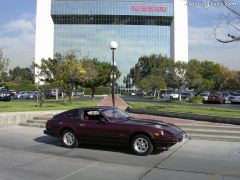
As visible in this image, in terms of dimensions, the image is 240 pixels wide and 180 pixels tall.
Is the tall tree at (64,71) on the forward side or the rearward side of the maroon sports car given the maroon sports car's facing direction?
on the rearward side

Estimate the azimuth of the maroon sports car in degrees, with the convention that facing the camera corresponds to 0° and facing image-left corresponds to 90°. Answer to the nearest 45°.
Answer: approximately 315°

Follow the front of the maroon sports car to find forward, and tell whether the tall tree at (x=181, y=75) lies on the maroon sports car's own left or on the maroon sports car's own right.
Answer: on the maroon sports car's own left

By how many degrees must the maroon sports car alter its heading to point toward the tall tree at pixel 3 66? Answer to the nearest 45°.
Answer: approximately 180°
